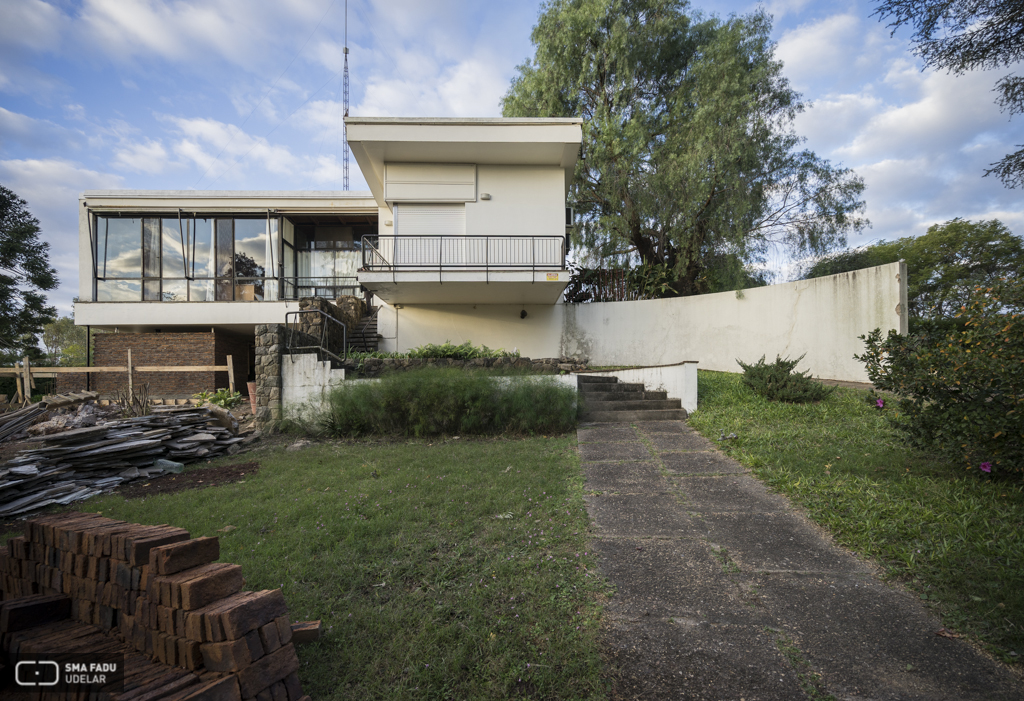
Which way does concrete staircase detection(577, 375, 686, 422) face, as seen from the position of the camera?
facing the viewer

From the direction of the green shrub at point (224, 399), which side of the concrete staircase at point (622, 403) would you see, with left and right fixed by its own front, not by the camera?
right

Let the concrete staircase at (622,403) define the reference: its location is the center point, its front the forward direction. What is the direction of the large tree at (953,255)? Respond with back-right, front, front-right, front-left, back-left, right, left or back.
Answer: back-left

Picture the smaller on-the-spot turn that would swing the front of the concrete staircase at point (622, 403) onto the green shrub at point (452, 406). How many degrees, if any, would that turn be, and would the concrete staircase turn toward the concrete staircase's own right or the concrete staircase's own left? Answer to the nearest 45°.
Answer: approximately 45° to the concrete staircase's own right

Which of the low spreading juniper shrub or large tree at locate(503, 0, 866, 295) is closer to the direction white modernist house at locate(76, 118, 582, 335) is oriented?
the low spreading juniper shrub

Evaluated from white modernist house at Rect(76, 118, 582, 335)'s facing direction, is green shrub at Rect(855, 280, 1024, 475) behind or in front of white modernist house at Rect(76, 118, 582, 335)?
in front

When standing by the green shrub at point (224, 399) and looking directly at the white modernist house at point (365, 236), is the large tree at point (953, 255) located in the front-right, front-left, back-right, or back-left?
front-right

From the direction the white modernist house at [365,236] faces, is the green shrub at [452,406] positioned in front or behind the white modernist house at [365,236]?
in front

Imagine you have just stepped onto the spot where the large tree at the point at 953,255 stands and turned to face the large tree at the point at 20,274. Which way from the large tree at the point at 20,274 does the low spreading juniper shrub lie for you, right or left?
left

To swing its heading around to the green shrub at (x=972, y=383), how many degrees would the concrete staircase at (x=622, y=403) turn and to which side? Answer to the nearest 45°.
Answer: approximately 45° to its left

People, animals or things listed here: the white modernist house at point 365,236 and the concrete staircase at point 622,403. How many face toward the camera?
2

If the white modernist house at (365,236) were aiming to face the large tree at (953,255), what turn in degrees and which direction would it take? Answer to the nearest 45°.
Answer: approximately 90° to its left
